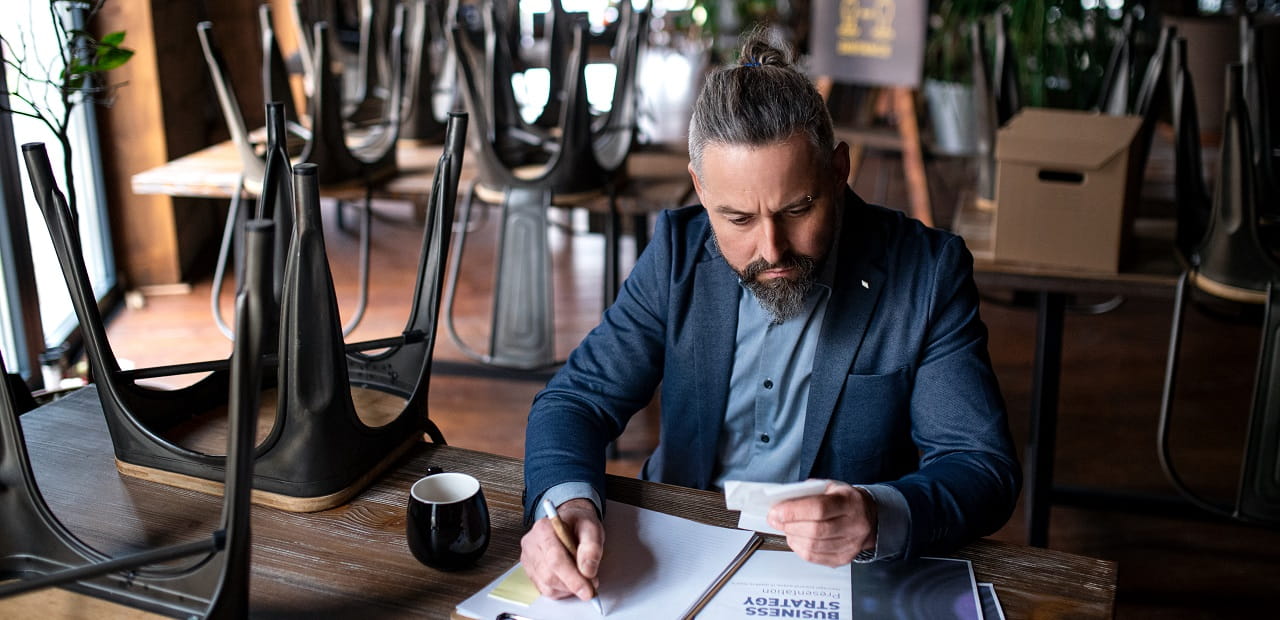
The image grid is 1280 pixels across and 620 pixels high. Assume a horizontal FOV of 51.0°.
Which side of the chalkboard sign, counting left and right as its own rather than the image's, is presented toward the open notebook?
front

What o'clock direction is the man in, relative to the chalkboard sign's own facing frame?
The man is roughly at 12 o'clock from the chalkboard sign.

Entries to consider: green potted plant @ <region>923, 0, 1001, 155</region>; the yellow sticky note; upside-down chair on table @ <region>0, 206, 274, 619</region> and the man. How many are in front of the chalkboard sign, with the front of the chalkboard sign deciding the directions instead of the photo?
3

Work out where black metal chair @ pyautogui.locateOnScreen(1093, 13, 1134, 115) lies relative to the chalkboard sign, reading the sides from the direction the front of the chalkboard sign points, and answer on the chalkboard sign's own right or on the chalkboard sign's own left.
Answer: on the chalkboard sign's own left

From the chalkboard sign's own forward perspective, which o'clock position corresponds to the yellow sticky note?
The yellow sticky note is roughly at 12 o'clock from the chalkboard sign.

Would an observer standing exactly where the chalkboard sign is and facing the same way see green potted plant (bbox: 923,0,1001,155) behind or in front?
behind

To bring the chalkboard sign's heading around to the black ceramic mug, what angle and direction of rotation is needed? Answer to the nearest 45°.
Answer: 0° — it already faces it

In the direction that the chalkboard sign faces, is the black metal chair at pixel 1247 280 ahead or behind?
ahead

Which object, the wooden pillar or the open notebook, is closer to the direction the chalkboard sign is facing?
the open notebook

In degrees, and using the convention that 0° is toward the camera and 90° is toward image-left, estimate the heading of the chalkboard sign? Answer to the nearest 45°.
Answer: approximately 0°

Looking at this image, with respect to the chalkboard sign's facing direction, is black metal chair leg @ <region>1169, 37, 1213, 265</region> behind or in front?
in front

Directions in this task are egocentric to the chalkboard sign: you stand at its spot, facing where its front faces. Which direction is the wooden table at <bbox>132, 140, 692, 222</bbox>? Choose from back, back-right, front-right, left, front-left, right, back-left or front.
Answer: front-right
